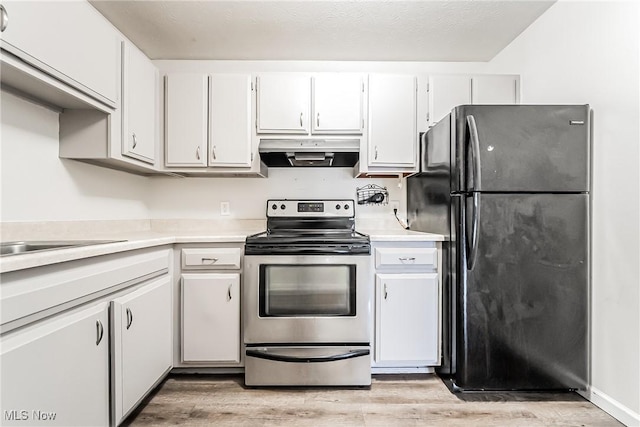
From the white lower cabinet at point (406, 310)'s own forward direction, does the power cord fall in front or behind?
behind

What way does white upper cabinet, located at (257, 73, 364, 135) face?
toward the camera

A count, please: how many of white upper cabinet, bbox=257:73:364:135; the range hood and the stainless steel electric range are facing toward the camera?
3

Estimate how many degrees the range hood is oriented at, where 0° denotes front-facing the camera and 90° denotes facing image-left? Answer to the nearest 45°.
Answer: approximately 0°

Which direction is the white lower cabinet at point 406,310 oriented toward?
toward the camera

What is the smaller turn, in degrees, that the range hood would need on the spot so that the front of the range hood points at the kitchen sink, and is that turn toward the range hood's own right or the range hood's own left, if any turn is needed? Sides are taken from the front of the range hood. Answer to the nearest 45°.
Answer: approximately 45° to the range hood's own right

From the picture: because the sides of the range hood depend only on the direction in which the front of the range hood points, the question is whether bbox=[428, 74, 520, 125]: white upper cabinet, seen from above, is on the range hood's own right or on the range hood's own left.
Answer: on the range hood's own left

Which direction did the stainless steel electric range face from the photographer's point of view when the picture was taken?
facing the viewer

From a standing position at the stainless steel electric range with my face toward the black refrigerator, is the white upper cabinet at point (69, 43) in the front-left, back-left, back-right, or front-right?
back-right

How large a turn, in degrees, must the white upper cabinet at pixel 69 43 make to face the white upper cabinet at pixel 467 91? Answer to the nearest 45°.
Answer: approximately 45° to its left
